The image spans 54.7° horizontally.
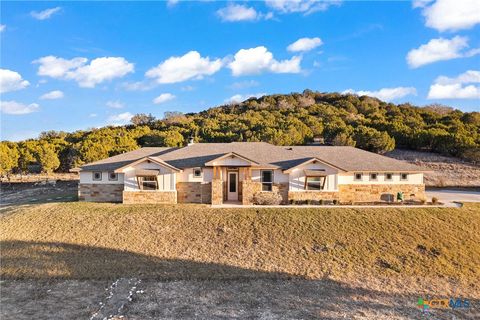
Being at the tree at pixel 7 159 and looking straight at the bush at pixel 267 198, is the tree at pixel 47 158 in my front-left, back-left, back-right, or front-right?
front-left

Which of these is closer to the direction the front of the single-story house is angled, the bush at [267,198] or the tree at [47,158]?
the bush

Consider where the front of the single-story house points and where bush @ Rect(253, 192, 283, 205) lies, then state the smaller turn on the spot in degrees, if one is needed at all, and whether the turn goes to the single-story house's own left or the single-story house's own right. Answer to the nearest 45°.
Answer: approximately 45° to the single-story house's own left

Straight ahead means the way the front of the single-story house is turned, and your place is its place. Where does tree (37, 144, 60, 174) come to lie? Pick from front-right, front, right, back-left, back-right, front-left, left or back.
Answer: back-right

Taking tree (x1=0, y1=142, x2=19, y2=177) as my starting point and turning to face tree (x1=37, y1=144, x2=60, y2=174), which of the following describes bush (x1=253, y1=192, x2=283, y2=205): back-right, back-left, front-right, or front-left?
front-right
